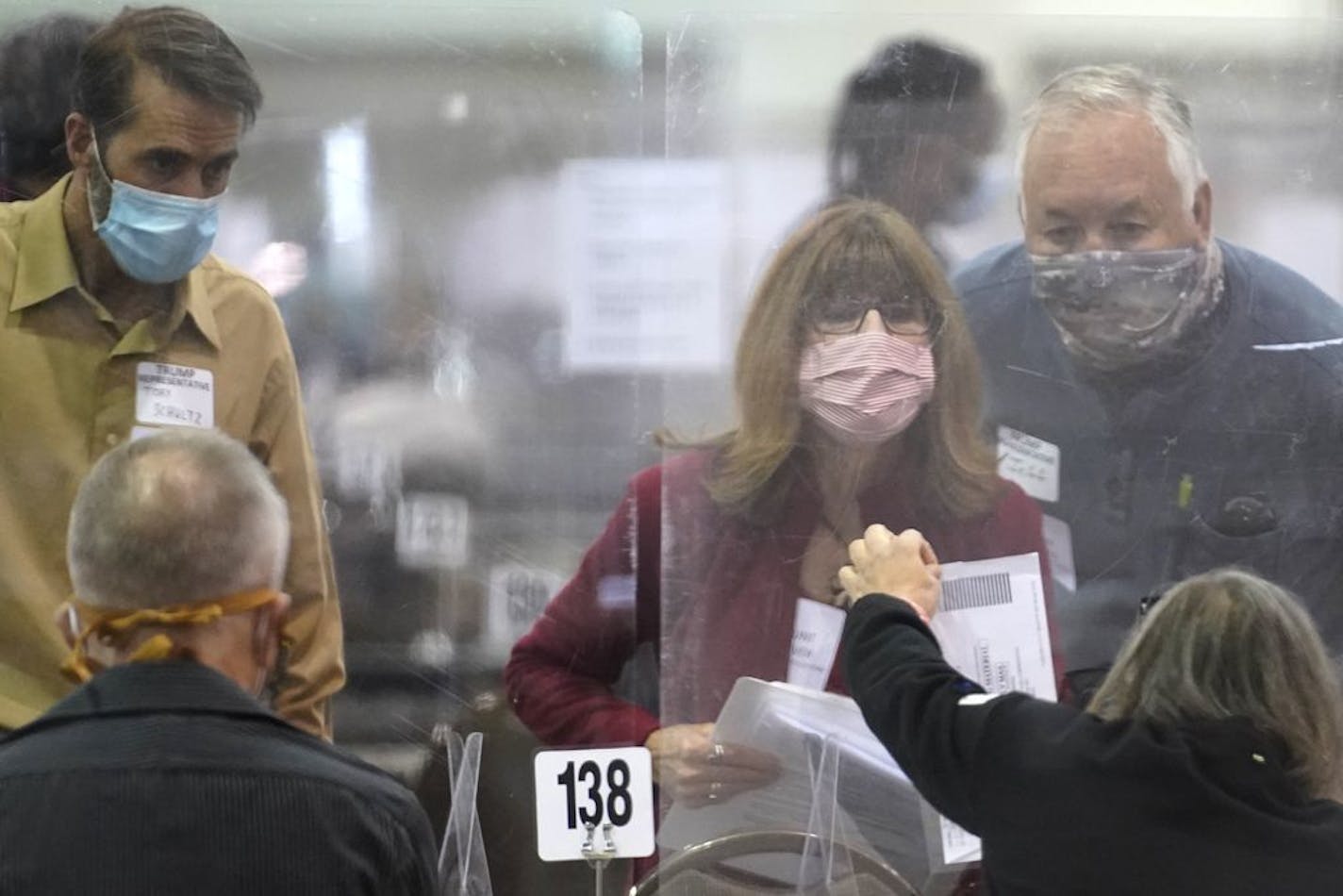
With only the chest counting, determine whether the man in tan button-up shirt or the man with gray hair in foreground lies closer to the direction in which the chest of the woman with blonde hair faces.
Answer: the man with gray hair in foreground

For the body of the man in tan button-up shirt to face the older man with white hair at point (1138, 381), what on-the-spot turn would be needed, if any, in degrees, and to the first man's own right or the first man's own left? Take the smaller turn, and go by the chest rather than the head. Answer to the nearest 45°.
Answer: approximately 45° to the first man's own left

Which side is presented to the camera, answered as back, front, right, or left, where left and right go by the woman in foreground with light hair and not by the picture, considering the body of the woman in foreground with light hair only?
back

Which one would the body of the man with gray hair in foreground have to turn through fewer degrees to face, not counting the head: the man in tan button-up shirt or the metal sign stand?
the man in tan button-up shirt

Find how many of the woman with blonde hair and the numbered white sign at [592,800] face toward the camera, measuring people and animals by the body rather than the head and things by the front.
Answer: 2

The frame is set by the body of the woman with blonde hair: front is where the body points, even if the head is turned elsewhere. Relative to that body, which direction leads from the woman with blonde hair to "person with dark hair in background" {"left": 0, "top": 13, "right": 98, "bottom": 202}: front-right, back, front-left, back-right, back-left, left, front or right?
right

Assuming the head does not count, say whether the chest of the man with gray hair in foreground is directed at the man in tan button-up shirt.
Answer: yes
